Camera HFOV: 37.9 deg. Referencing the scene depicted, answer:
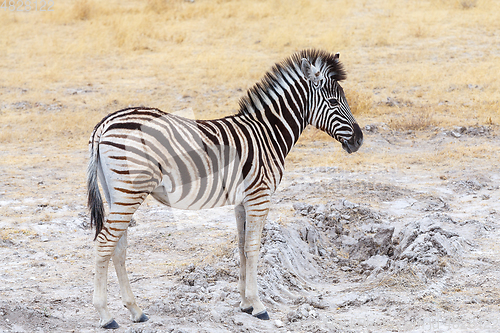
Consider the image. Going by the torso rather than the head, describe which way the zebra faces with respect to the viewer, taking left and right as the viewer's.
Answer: facing to the right of the viewer

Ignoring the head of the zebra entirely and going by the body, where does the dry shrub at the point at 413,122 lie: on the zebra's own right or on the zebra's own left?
on the zebra's own left
